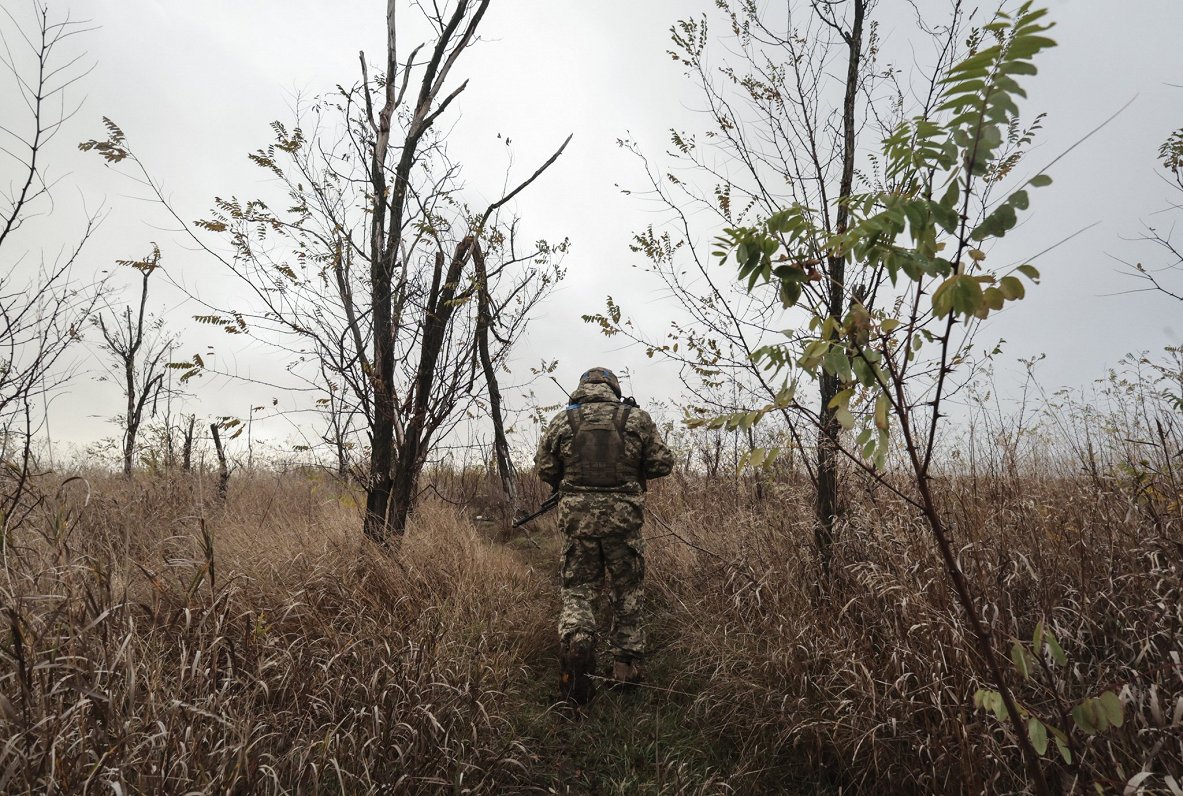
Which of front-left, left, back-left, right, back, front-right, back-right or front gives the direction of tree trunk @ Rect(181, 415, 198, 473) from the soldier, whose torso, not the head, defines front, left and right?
front-left

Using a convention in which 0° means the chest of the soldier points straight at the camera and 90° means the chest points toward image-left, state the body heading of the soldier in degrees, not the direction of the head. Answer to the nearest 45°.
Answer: approximately 180°

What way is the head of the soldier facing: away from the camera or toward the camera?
away from the camera
